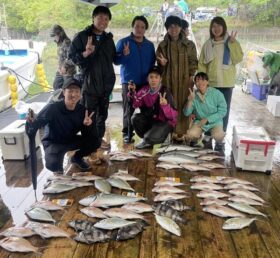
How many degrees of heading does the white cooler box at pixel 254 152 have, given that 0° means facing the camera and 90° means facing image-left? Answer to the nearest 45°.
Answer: approximately 0°

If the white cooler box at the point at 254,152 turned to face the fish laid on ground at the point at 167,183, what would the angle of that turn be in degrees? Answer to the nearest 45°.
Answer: approximately 45° to its right

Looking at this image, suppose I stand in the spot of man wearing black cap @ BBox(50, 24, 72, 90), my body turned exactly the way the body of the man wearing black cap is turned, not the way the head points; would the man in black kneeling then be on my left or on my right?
on my left

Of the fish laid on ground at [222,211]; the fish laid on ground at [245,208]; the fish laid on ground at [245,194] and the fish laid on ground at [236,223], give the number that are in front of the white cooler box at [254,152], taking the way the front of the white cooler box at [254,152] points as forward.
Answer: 4
